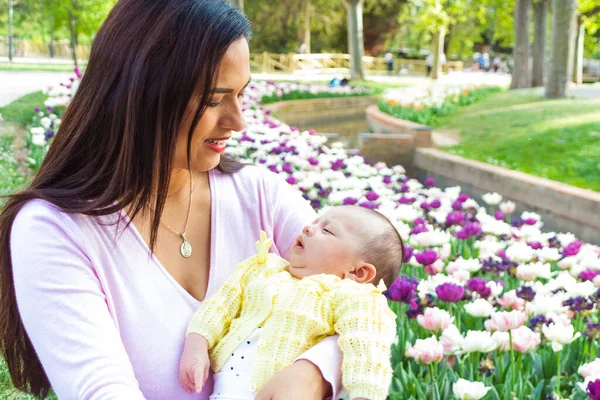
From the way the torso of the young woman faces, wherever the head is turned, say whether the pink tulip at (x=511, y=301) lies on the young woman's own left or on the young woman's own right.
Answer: on the young woman's own left

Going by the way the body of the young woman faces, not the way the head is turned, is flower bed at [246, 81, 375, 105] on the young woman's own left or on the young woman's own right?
on the young woman's own left

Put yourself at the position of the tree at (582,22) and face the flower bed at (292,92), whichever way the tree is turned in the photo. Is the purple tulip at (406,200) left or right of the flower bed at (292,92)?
left

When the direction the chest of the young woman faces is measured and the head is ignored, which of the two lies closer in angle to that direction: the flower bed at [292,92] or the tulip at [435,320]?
the tulip

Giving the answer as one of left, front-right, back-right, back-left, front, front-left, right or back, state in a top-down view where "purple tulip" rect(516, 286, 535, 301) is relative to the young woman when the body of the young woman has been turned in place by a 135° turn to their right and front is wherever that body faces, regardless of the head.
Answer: back-right

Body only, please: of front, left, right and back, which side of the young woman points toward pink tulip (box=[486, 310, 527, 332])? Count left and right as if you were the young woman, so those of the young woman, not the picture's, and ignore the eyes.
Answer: left

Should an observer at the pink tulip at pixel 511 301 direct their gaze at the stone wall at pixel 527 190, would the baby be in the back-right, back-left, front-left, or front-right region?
back-left

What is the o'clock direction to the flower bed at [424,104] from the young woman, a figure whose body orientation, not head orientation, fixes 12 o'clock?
The flower bed is roughly at 8 o'clock from the young woman.

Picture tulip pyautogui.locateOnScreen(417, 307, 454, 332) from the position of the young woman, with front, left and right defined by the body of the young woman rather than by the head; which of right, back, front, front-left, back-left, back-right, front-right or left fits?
left

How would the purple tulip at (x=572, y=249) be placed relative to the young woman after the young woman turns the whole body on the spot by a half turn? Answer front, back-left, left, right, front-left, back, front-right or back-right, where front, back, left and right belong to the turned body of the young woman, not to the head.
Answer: right

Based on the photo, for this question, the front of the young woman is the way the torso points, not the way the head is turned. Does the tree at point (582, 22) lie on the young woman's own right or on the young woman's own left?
on the young woman's own left

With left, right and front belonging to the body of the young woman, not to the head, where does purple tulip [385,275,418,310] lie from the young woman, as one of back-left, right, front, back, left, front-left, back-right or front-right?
left

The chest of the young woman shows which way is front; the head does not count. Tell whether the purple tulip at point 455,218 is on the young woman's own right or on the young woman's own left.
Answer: on the young woman's own left
